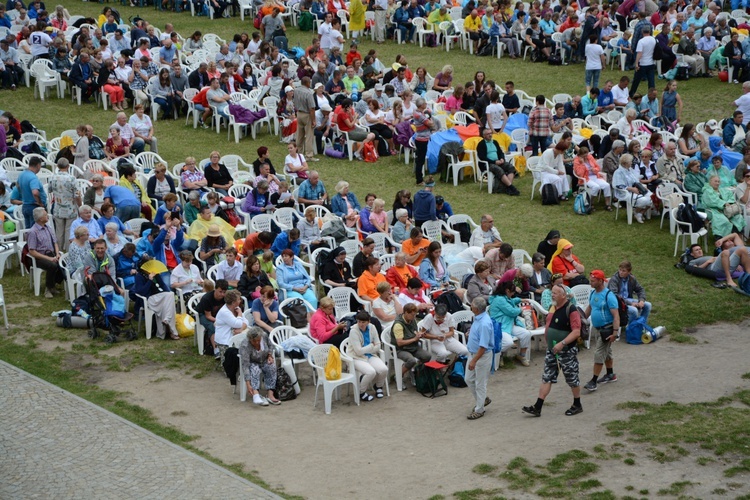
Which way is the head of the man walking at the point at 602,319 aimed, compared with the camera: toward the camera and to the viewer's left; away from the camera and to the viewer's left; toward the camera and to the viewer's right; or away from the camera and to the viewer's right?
toward the camera and to the viewer's left

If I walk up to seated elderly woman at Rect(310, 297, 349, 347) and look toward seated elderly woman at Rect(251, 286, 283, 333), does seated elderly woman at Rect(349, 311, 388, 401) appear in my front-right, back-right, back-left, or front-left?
back-left

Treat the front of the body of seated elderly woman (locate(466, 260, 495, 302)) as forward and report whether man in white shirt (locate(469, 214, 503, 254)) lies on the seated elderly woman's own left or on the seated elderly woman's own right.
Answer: on the seated elderly woman's own left

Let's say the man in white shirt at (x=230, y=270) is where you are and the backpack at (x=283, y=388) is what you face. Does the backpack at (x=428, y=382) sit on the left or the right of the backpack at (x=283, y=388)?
left

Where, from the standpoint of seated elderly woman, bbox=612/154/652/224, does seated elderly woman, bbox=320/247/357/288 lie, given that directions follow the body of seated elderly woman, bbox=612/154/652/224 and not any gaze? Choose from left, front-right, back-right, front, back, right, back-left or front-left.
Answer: right

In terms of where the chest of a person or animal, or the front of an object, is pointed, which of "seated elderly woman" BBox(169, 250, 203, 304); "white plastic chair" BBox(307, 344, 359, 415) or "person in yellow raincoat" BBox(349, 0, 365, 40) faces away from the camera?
the person in yellow raincoat

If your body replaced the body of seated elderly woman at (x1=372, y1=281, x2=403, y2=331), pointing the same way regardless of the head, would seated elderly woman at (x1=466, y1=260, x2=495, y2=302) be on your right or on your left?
on your left

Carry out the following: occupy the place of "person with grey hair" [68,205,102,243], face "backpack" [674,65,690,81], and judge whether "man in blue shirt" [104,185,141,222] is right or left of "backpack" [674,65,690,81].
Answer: left

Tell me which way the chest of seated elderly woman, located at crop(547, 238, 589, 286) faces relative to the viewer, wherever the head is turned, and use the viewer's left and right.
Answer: facing the viewer and to the right of the viewer

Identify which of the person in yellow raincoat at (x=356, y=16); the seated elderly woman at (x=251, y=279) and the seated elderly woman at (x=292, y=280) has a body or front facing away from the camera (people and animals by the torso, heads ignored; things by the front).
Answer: the person in yellow raincoat

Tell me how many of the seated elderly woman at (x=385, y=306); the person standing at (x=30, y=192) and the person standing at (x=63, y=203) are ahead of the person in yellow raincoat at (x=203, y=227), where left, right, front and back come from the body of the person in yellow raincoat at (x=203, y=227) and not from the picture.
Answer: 1

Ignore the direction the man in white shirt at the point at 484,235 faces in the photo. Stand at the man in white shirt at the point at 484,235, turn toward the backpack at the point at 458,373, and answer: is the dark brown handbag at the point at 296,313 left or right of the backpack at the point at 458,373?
right

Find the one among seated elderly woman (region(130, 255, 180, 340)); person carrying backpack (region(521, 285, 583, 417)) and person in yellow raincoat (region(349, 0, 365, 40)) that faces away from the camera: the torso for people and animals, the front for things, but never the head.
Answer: the person in yellow raincoat
